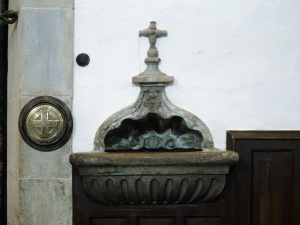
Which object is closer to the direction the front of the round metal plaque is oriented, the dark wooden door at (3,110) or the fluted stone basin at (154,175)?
the fluted stone basin

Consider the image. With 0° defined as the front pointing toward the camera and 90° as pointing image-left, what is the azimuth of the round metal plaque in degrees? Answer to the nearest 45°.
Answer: approximately 0°

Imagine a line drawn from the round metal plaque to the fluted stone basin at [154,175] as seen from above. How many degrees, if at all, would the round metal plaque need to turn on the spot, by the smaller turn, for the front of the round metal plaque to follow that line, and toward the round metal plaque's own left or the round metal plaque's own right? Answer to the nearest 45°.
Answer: approximately 90° to the round metal plaque's own left

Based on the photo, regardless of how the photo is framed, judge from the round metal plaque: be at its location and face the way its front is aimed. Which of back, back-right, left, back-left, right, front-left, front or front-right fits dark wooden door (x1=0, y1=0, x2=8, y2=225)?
back-right

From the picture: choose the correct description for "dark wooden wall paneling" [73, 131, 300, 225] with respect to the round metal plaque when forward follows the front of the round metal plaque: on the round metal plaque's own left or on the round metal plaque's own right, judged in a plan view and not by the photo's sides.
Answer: on the round metal plaque's own left
